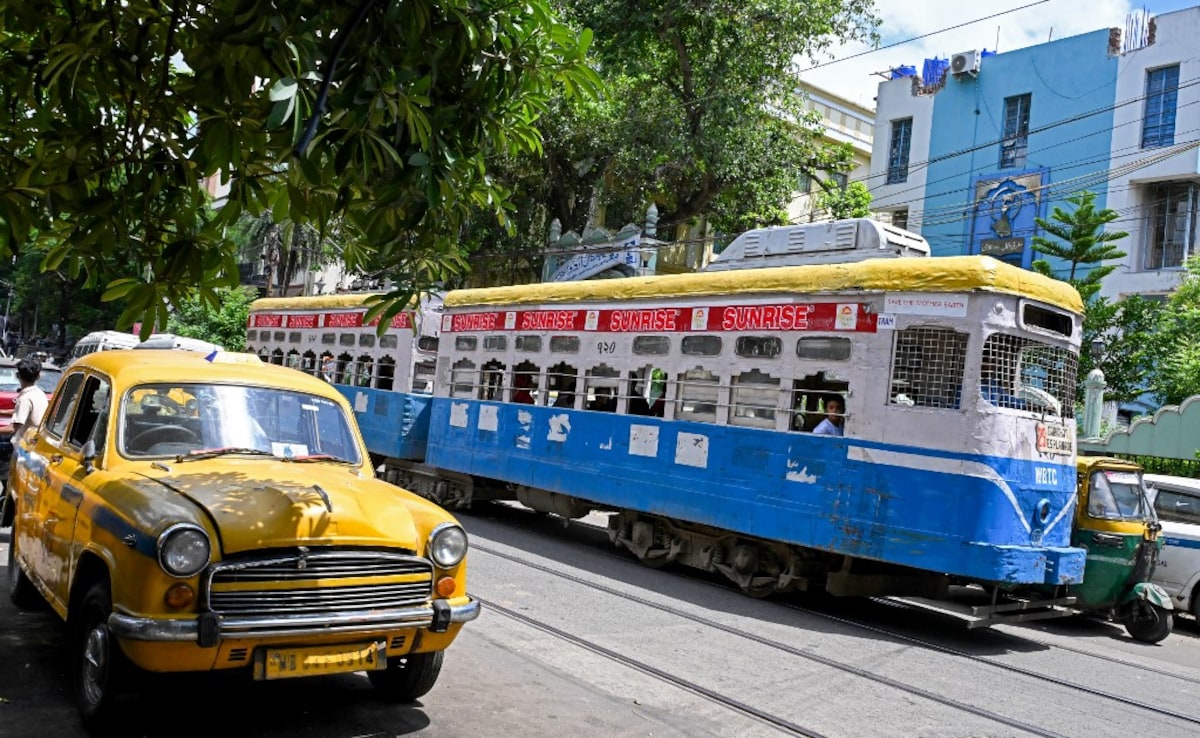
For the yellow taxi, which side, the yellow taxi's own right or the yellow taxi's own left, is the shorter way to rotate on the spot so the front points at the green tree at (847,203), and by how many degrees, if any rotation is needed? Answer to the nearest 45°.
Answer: approximately 90° to the yellow taxi's own left

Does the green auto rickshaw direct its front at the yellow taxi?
no

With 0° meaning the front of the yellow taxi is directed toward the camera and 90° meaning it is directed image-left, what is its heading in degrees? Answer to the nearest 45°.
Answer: approximately 315°

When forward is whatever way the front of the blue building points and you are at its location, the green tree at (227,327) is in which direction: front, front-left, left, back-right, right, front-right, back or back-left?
front-right

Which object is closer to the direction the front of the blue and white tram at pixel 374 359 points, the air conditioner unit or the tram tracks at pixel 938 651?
the tram tracks

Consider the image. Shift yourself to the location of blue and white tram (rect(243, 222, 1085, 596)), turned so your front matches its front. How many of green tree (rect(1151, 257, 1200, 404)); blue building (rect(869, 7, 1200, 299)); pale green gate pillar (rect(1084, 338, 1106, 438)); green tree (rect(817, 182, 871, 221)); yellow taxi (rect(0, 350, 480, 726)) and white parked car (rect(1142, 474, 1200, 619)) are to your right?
1

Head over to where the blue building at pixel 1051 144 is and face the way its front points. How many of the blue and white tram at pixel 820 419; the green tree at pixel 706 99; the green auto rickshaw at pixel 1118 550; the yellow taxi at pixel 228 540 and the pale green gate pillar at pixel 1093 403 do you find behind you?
0

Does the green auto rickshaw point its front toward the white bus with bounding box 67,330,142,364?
no

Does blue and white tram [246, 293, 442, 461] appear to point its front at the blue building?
no

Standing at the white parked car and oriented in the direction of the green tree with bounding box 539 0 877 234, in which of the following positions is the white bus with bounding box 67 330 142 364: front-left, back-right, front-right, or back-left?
front-left

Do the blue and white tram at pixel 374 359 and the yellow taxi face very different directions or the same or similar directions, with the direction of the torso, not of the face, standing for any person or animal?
same or similar directions

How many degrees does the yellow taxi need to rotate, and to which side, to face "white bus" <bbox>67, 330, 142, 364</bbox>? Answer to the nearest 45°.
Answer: approximately 135° to its left

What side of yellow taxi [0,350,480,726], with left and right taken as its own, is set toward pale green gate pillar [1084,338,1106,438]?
left
